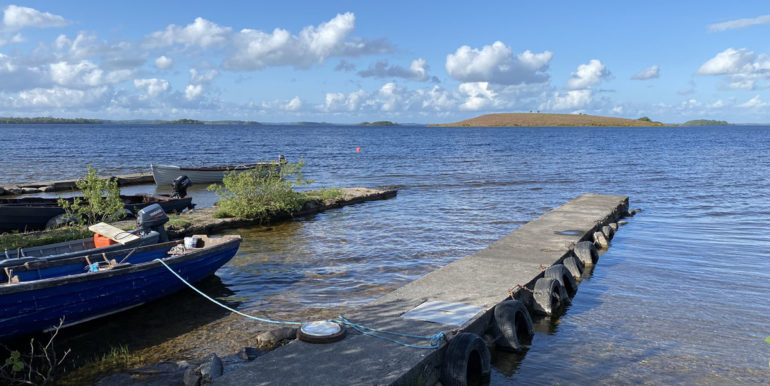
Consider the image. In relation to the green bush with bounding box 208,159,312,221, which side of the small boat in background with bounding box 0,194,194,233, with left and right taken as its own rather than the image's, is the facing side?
back

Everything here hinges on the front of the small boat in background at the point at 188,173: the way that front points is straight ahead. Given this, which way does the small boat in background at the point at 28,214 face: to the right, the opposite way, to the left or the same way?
the same way

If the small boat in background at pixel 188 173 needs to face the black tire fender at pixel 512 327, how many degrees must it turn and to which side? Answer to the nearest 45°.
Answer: approximately 90° to its right

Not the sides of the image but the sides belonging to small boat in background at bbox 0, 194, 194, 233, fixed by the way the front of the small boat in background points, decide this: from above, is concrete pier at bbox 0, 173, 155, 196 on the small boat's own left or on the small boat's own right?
on the small boat's own right

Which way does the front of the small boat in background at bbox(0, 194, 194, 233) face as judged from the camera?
facing to the left of the viewer

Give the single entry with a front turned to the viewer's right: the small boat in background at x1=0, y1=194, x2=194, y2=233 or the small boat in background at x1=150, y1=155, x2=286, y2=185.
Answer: the small boat in background at x1=150, y1=155, x2=286, y2=185

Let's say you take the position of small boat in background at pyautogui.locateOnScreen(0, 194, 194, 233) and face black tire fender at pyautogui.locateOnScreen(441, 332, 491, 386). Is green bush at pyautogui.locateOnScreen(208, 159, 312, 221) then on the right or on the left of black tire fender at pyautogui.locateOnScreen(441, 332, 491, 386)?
left

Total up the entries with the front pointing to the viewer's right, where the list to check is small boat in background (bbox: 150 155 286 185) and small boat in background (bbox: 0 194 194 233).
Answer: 1

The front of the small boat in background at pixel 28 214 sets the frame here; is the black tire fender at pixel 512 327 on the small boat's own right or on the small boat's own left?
on the small boat's own left
